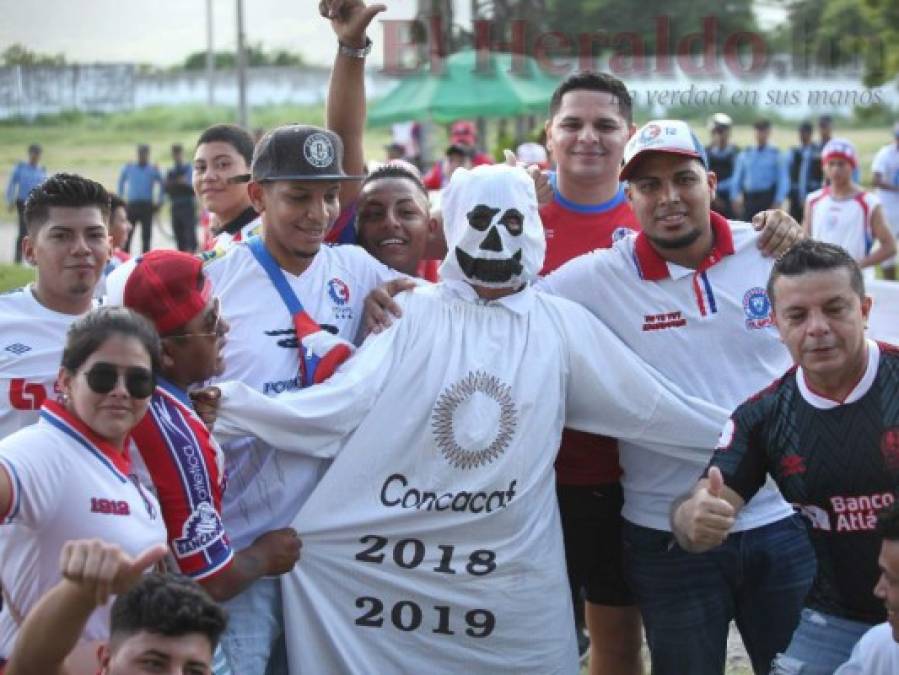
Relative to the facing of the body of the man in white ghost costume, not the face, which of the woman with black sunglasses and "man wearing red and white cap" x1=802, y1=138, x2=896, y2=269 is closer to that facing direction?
the woman with black sunglasses

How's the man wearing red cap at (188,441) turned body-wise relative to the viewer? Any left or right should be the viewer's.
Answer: facing to the right of the viewer

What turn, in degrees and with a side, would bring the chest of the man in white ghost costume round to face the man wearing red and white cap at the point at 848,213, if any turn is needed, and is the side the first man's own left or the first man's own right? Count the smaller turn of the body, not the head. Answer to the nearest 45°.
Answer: approximately 180°

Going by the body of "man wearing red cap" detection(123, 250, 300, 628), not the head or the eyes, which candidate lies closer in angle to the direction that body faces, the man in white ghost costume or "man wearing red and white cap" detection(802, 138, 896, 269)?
the man in white ghost costume

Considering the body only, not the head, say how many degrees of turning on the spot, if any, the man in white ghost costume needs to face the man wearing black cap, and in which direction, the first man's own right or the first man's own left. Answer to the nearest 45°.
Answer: approximately 90° to the first man's own right

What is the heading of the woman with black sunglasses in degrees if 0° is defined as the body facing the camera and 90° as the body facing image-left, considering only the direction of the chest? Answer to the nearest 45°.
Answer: approximately 315°

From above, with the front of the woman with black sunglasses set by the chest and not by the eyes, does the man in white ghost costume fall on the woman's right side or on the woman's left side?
on the woman's left side
